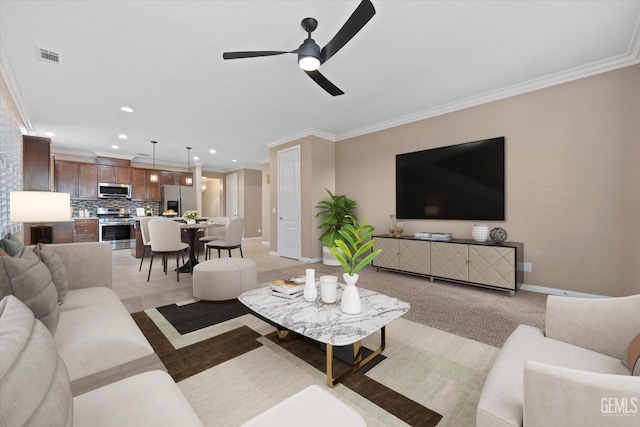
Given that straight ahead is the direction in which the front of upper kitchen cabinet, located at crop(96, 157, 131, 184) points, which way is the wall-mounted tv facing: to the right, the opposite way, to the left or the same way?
to the right

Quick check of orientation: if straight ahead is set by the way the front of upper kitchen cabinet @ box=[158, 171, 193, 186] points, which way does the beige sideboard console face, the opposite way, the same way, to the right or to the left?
to the right

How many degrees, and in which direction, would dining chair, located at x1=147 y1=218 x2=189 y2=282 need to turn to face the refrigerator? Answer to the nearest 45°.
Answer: approximately 45° to its left

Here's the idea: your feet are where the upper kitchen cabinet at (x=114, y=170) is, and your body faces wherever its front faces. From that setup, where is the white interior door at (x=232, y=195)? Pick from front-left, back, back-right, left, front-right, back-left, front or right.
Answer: left

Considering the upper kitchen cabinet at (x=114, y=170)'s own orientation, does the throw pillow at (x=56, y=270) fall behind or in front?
in front

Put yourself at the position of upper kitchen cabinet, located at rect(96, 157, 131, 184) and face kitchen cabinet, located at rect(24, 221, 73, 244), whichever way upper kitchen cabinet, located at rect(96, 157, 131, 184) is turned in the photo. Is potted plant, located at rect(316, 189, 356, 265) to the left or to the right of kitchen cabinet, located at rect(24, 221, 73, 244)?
left

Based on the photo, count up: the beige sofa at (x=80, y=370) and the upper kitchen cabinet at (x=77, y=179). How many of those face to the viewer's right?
1

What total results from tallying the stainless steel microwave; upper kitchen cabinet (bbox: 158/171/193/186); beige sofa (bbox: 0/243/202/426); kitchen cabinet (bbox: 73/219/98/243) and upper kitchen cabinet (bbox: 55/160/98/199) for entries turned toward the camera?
4

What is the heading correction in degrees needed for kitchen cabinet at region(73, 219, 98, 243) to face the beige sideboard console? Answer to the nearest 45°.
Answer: approximately 45° to its left

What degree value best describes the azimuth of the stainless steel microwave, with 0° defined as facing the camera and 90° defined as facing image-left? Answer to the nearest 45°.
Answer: approximately 0°

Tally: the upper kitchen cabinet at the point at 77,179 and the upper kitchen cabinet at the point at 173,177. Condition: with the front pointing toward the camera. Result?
2

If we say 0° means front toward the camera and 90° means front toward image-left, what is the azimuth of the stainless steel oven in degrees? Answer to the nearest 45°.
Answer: approximately 0°
